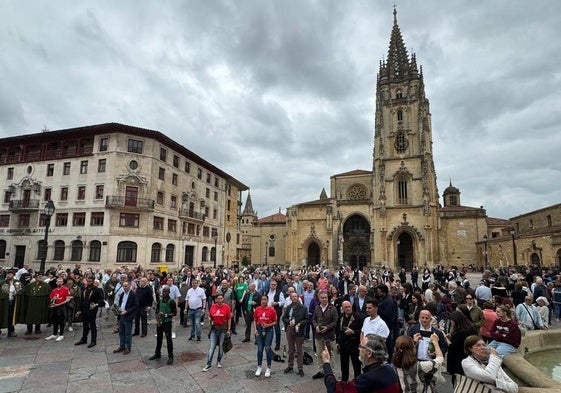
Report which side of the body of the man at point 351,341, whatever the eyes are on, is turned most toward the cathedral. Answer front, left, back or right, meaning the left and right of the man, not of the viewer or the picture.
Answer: back

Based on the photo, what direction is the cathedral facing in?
toward the camera

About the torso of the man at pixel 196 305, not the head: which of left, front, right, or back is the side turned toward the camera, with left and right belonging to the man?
front

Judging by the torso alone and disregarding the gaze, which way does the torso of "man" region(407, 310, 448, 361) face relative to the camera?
toward the camera

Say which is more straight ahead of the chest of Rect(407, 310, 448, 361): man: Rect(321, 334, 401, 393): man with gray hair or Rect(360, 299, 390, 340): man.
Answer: the man with gray hair

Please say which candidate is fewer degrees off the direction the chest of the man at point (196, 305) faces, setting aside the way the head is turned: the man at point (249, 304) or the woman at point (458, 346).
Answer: the woman

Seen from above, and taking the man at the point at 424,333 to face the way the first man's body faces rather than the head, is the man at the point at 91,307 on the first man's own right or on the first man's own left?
on the first man's own right

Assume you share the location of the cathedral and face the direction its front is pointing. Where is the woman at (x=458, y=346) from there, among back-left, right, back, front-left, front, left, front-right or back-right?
front

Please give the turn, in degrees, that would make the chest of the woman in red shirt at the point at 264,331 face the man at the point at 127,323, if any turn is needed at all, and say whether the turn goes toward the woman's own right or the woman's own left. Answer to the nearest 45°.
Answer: approximately 135° to the woman's own right

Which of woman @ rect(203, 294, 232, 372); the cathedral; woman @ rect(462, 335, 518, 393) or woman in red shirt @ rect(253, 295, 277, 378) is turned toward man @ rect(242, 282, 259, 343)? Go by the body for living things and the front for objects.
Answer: the cathedral
